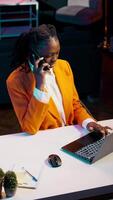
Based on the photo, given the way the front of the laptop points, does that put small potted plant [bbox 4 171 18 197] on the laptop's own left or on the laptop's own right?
on the laptop's own left

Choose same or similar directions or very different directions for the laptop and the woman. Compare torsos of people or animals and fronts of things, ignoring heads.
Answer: very different directions

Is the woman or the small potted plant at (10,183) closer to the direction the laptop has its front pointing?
the woman

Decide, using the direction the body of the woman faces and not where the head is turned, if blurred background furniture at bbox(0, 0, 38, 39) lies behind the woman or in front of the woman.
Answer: behind

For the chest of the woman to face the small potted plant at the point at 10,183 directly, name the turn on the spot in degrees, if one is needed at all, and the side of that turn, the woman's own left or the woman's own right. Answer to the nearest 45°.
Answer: approximately 45° to the woman's own right

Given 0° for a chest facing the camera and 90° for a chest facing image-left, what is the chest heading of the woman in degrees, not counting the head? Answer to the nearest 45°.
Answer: approximately 315°

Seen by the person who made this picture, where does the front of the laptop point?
facing away from the viewer and to the left of the viewer

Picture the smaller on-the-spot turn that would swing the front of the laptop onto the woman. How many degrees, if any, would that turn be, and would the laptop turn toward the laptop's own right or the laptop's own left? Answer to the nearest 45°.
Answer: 0° — it already faces them

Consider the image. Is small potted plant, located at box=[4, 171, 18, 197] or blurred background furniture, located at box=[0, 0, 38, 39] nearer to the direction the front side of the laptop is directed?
the blurred background furniture
